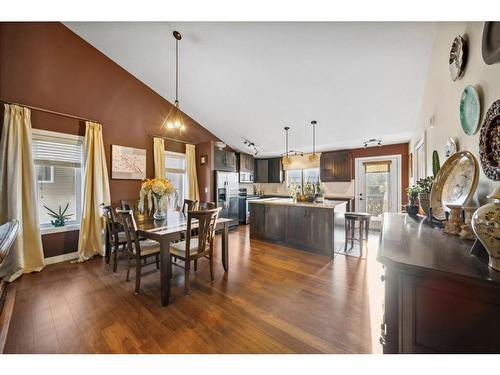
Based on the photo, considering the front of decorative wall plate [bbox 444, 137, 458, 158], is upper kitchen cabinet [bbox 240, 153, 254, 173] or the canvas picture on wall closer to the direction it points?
the canvas picture on wall

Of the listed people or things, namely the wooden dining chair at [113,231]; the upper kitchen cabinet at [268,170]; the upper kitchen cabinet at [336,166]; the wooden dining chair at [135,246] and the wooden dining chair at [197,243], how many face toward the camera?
2

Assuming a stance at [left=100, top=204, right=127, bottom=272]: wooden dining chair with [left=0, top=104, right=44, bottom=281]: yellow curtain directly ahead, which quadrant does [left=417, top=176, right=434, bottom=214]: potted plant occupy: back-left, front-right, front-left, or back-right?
back-left

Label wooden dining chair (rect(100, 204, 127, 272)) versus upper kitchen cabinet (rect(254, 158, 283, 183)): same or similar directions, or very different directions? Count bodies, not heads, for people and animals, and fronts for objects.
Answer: very different directions

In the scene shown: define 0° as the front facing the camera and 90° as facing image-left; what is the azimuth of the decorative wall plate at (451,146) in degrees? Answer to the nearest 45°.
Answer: approximately 45°

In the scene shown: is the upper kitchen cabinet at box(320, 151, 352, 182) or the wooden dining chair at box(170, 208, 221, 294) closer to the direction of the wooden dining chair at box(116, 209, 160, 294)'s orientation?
the upper kitchen cabinet

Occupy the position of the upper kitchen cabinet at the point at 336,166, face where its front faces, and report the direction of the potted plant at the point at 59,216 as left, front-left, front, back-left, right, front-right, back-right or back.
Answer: front-right

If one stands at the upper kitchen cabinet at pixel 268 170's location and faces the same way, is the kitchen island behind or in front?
in front

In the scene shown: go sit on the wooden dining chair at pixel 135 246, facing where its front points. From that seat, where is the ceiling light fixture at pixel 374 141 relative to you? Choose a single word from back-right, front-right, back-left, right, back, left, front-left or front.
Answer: front-right

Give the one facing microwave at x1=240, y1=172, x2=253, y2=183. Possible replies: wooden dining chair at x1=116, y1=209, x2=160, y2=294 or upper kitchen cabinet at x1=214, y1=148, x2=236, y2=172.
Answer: the wooden dining chair
